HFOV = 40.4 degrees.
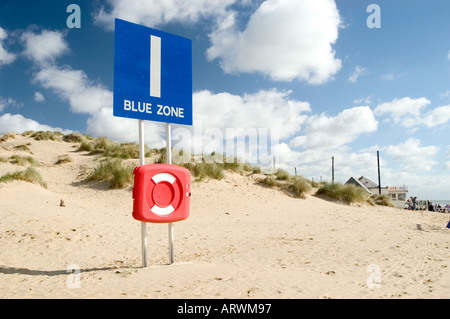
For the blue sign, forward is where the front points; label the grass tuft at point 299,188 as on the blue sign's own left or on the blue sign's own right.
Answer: on the blue sign's own left

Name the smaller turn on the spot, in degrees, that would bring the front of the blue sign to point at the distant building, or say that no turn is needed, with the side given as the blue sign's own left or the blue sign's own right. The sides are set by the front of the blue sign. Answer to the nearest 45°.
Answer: approximately 90° to the blue sign's own left

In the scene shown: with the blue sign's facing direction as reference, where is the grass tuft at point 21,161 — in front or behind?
behind

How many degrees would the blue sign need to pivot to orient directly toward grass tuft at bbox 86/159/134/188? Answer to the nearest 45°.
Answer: approximately 135° to its left

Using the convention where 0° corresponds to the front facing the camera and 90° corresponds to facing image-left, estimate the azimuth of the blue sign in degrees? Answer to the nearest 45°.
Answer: approximately 315°

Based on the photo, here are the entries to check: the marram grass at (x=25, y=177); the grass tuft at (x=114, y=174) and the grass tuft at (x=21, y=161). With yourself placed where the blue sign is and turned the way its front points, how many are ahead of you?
0

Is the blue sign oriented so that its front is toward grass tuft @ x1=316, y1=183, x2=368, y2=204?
no

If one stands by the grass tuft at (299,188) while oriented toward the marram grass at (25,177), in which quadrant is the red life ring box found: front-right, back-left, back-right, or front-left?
front-left
